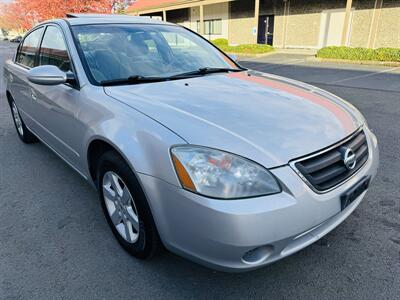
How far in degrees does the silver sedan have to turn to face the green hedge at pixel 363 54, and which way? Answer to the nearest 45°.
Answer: approximately 90° to its left

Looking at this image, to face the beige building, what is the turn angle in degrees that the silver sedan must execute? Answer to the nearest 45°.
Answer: approximately 135° to its left

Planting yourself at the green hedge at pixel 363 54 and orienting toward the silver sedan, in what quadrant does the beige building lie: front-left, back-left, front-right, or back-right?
back-right

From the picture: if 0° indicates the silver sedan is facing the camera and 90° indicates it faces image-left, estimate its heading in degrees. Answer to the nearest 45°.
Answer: approximately 315°
